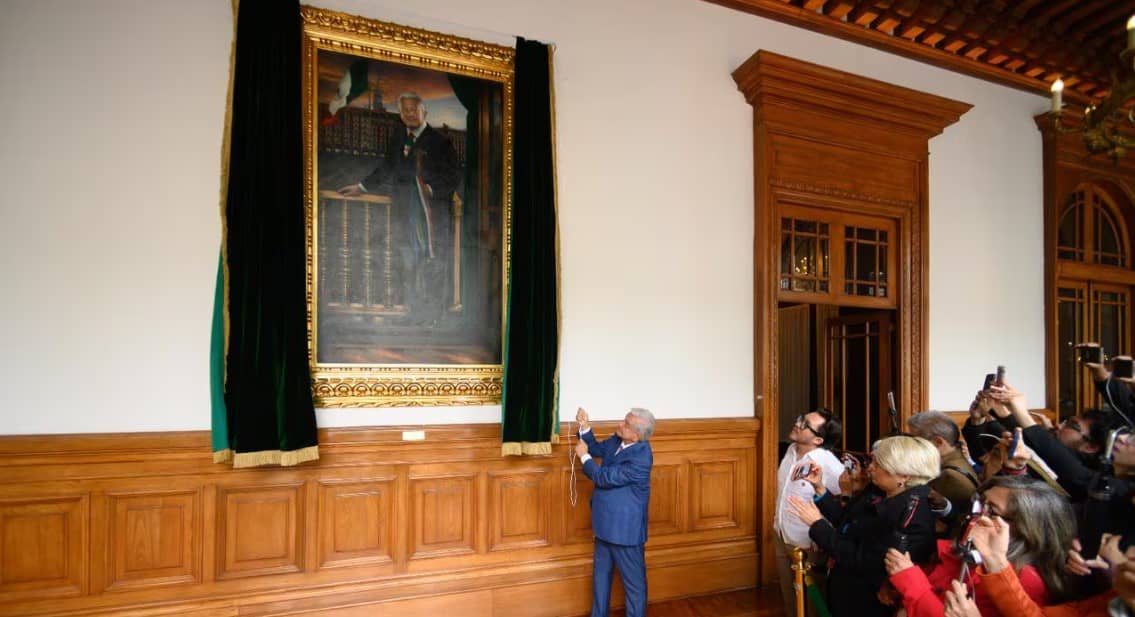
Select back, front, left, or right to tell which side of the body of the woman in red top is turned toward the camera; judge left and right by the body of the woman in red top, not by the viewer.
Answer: left

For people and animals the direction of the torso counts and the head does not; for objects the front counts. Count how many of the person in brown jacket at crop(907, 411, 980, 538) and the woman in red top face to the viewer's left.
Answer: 2

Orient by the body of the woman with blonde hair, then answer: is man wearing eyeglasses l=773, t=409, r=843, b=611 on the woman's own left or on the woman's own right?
on the woman's own right

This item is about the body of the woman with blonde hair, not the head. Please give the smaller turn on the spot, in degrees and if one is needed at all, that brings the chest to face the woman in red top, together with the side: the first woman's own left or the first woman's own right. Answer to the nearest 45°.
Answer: approximately 135° to the first woman's own left

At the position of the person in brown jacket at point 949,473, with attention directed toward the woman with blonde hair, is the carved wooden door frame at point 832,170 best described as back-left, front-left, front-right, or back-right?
back-right

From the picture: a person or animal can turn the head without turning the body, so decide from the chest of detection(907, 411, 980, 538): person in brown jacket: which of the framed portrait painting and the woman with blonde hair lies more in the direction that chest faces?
the framed portrait painting

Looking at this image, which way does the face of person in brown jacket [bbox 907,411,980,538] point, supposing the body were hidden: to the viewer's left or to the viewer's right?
to the viewer's left

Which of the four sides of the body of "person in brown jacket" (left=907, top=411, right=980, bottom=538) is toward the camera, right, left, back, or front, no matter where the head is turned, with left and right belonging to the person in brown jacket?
left

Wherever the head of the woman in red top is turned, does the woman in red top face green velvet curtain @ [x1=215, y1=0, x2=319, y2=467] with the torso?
yes

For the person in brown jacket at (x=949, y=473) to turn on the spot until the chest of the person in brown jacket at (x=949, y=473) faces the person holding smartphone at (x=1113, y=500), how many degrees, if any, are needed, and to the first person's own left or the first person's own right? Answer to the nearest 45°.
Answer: approximately 135° to the first person's own left

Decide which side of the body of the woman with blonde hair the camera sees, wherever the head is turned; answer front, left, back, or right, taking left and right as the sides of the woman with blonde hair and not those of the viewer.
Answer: left
